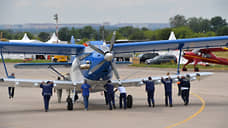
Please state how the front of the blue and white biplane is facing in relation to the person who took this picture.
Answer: facing the viewer and to the right of the viewer
